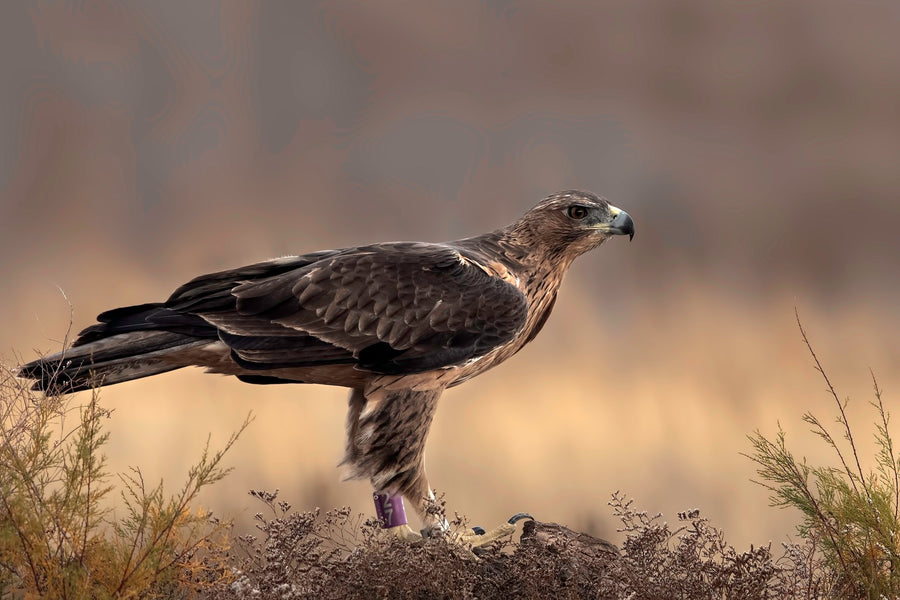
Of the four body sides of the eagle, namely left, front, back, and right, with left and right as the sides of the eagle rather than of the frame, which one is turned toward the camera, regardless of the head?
right
